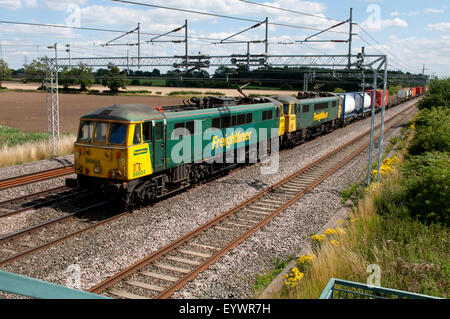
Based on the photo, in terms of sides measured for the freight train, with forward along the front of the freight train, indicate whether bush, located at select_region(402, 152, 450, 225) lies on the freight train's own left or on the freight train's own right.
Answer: on the freight train's own left

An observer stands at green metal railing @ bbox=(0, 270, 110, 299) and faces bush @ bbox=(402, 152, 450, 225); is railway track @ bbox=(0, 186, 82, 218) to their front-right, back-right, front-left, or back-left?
front-left

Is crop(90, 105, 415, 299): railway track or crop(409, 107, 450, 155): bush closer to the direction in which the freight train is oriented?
the railway track

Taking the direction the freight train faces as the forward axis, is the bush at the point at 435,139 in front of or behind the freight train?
behind

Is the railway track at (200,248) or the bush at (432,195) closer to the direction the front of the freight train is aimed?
the railway track

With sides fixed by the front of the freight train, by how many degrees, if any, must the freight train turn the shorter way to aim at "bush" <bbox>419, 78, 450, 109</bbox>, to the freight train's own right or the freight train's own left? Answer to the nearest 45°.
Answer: approximately 180°

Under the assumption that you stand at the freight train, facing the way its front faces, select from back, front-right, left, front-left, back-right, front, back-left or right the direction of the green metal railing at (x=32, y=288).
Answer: front-left

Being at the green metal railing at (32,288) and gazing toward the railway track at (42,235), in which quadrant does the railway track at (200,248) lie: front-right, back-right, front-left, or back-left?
front-right

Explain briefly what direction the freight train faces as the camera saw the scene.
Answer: facing the viewer and to the left of the viewer
